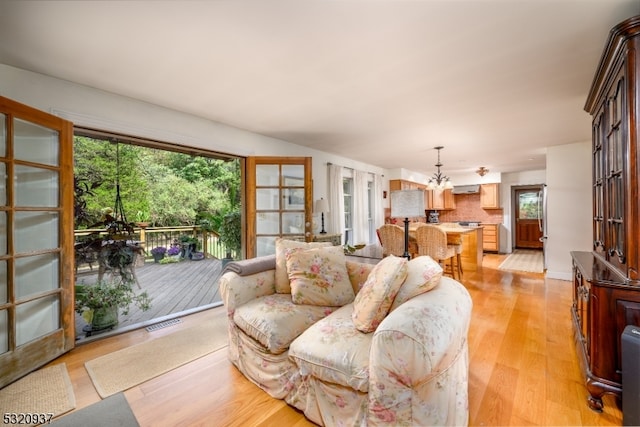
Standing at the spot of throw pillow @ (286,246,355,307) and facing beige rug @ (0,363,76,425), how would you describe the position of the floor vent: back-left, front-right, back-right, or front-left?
front-right

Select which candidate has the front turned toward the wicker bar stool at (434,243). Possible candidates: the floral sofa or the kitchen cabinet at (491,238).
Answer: the kitchen cabinet

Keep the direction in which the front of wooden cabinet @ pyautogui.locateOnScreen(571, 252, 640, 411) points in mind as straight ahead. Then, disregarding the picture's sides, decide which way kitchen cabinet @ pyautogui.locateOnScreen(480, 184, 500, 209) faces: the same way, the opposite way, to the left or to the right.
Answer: to the left

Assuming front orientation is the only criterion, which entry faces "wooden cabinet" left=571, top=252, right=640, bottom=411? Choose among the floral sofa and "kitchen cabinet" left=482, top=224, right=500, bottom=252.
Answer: the kitchen cabinet

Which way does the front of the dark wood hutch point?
to the viewer's left

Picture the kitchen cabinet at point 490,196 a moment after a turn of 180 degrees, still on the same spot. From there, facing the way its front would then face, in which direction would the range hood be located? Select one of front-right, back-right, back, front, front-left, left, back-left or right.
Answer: left

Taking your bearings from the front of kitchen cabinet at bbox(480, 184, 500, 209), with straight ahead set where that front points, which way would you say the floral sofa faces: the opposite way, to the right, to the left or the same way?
the same way

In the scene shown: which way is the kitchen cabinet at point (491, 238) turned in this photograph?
toward the camera

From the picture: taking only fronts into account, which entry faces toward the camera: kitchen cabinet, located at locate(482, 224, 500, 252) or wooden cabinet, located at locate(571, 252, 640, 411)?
the kitchen cabinet

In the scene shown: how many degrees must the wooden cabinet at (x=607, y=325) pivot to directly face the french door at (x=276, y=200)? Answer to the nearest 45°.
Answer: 0° — it already faces it

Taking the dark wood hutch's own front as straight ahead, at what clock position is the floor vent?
The floor vent is roughly at 11 o'clock from the dark wood hutch.

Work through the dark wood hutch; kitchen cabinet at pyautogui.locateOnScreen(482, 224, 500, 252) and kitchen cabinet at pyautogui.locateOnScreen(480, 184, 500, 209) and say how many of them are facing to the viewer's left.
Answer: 1

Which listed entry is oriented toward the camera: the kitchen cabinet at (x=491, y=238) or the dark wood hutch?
the kitchen cabinet

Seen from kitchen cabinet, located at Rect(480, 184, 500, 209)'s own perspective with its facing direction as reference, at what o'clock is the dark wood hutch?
The dark wood hutch is roughly at 12 o'clock from the kitchen cabinet.

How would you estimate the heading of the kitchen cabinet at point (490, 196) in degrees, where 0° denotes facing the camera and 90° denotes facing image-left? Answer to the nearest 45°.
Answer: approximately 0°

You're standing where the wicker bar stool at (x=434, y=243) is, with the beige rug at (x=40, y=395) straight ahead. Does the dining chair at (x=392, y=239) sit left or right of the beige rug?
right

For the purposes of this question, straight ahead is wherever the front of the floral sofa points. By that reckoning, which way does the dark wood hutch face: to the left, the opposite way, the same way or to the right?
to the right

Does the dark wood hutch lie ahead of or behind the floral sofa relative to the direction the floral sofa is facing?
behind

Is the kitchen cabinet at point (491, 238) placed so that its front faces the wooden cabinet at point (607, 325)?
yes

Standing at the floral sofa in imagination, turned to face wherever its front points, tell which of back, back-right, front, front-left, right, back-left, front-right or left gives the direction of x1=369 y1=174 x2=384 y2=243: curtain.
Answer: back-right
